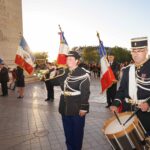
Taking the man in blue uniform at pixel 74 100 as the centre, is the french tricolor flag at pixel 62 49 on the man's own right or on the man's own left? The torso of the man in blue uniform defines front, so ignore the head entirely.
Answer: on the man's own right

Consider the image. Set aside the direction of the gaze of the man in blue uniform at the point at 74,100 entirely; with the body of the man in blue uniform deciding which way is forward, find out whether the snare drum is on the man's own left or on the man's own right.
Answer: on the man's own left

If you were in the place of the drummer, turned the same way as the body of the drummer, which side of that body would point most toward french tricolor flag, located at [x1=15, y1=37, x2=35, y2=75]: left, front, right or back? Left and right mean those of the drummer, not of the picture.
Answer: right

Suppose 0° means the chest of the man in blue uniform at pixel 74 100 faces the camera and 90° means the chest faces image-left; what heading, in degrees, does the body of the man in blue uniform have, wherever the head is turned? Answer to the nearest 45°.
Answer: approximately 45°

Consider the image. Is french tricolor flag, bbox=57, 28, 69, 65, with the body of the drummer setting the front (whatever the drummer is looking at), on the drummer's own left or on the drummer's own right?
on the drummer's own right
